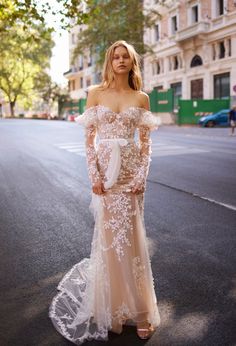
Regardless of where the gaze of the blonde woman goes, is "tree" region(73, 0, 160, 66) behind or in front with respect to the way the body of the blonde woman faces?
behind

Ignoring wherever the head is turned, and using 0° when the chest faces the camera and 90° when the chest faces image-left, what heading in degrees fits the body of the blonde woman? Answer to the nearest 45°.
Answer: approximately 0°

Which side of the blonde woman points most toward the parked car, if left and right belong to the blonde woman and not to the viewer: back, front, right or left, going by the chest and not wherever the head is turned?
back
